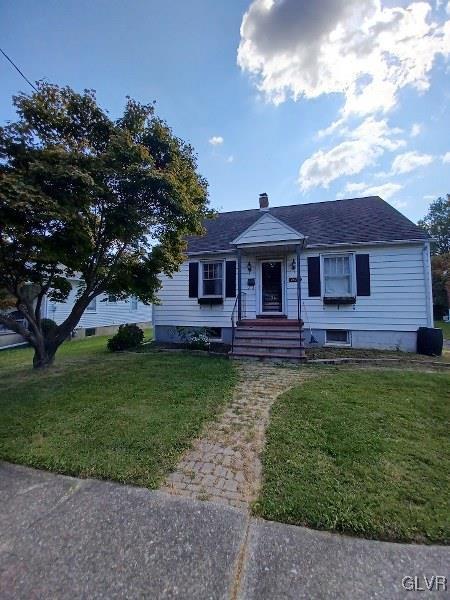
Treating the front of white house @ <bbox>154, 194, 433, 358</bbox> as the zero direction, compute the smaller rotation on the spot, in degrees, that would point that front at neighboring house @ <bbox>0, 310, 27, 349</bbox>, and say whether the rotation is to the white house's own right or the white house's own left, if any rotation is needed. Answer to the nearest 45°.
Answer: approximately 90° to the white house's own right

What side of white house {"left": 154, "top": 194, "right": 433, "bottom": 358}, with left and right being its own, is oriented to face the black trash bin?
left

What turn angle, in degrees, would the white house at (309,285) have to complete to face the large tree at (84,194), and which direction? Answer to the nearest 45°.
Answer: approximately 45° to its right

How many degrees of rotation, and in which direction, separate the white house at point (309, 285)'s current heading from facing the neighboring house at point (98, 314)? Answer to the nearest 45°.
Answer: approximately 90° to its right

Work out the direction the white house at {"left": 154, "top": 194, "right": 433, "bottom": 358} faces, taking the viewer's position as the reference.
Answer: facing the viewer

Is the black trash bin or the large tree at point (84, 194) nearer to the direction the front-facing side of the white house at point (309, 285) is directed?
the large tree

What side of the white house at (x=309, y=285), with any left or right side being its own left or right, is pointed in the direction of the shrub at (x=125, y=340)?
right

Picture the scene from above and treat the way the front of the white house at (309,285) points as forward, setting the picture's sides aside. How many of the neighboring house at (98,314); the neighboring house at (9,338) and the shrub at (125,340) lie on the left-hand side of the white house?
0

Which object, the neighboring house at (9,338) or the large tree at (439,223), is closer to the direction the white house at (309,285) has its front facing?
the neighboring house

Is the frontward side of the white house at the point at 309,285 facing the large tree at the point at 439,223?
no
